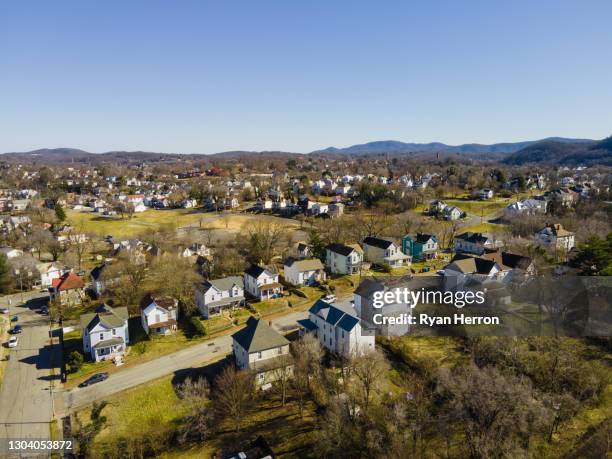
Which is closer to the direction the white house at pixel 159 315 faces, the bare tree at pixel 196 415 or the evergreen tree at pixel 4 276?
the bare tree

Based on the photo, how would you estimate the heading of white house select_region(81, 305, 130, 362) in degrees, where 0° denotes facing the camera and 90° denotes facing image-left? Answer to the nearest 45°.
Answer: approximately 315°

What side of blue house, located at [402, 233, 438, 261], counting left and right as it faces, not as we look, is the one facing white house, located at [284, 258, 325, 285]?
right

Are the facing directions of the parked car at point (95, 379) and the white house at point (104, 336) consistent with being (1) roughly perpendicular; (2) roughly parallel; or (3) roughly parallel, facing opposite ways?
roughly perpendicular

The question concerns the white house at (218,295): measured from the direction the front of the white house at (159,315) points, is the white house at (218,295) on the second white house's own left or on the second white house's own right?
on the second white house's own left

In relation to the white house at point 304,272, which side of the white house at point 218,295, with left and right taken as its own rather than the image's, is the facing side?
left

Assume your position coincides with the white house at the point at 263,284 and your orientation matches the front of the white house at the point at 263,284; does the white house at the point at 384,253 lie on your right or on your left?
on your left
